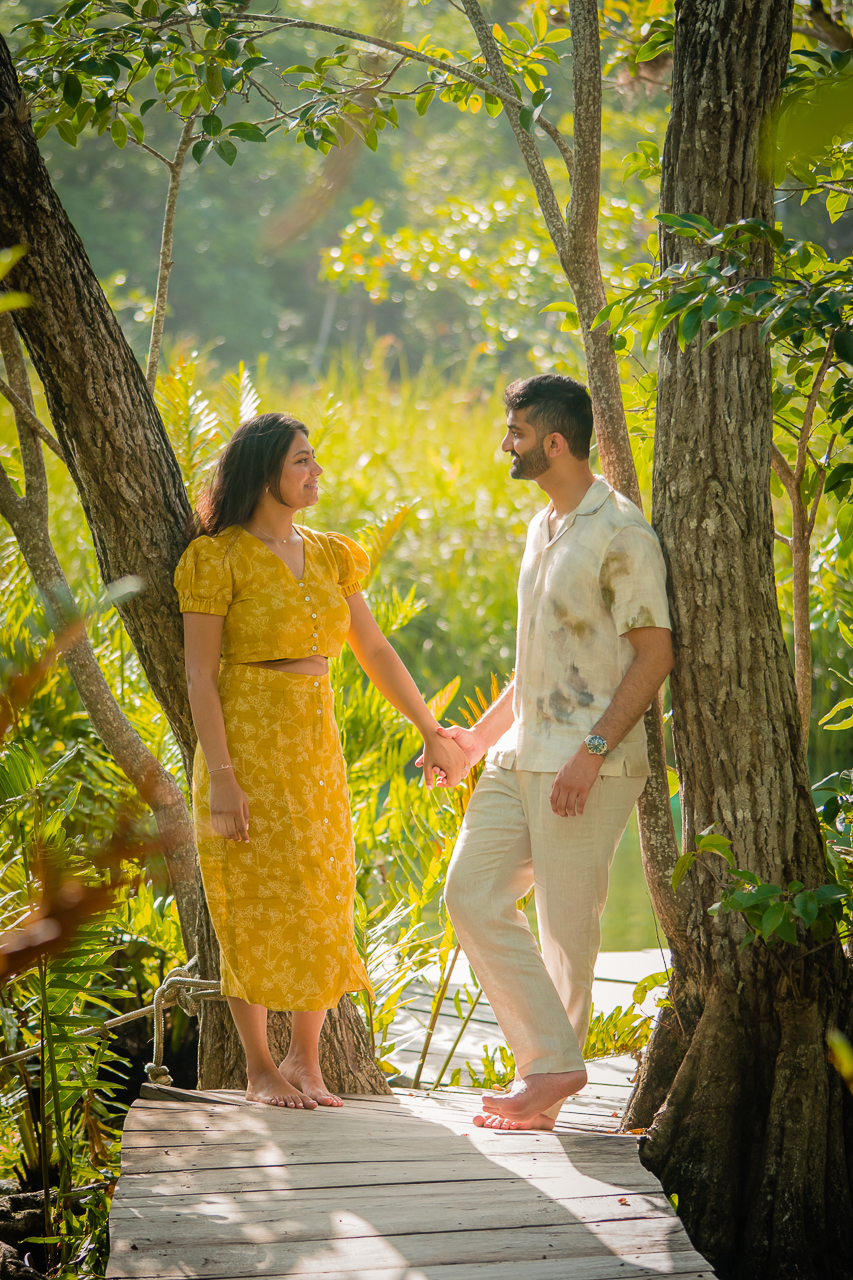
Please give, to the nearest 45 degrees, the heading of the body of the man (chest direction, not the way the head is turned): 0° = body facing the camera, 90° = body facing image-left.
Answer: approximately 45°

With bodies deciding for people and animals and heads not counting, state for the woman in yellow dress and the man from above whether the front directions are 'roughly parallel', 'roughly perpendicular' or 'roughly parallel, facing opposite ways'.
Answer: roughly perpendicular

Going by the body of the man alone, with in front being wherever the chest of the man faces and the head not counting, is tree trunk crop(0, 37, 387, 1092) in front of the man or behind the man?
in front

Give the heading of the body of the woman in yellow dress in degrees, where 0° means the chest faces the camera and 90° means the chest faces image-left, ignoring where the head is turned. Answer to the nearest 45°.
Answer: approximately 315°

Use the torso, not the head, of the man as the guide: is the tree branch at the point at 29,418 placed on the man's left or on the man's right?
on the man's right

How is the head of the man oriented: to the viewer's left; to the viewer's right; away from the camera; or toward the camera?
to the viewer's left

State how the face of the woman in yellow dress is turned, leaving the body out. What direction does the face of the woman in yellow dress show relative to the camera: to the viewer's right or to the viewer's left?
to the viewer's right
